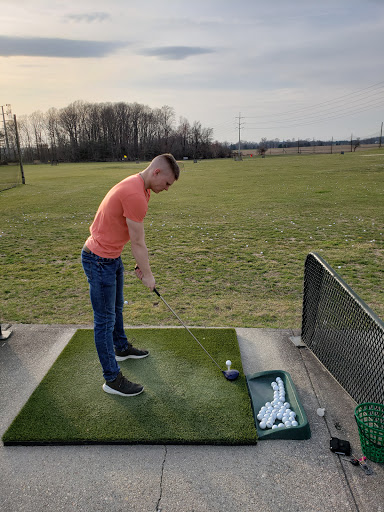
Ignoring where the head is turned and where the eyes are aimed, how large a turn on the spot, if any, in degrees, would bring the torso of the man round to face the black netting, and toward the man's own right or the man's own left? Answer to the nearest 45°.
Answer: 0° — they already face it

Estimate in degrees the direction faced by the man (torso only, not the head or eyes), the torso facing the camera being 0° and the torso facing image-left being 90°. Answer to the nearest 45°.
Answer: approximately 270°
